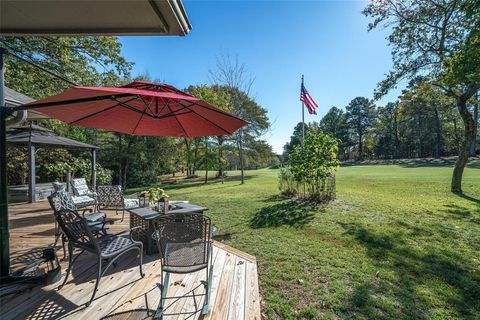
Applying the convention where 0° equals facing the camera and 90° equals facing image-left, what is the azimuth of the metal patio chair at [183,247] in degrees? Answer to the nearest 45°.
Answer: approximately 180°

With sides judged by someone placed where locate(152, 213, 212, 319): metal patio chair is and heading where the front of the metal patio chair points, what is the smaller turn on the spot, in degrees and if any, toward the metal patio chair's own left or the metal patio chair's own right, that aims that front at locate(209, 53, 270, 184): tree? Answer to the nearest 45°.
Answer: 0° — it already faces it

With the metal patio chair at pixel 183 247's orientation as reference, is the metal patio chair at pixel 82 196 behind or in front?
in front

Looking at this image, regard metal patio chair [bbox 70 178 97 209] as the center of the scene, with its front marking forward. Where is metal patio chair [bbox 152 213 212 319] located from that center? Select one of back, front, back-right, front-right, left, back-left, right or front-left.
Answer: front-right

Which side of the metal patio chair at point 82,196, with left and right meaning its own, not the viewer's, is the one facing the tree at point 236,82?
left

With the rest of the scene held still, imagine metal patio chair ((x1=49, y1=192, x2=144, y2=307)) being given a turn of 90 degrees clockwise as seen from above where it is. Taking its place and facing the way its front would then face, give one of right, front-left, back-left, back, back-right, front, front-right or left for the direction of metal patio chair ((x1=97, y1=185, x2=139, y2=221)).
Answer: back-left

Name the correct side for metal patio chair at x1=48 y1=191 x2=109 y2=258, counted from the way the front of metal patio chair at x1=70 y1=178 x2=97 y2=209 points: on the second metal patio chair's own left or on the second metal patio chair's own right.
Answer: on the second metal patio chair's own right

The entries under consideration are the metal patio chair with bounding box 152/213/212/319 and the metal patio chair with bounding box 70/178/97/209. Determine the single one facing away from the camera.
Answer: the metal patio chair with bounding box 152/213/212/319

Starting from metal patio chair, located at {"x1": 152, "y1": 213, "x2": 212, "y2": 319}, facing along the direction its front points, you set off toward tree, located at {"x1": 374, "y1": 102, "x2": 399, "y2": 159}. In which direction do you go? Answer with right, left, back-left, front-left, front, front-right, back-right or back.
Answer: front-right

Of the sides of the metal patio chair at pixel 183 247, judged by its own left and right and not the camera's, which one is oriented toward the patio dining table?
front

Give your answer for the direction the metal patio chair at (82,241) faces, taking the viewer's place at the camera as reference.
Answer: facing away from the viewer and to the right of the viewer

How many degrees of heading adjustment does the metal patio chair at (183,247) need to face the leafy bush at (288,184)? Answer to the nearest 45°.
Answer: approximately 45° to its right

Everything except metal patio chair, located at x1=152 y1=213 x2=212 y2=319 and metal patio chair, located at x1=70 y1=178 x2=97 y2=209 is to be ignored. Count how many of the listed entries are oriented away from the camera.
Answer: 1

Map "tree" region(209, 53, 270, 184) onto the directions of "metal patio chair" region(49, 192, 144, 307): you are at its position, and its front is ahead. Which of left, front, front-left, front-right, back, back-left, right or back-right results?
front

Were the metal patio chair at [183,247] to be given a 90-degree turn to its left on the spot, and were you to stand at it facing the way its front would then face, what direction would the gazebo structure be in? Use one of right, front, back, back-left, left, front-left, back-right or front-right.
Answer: front-right
